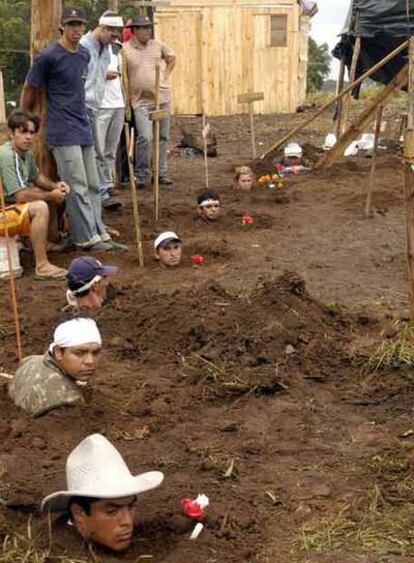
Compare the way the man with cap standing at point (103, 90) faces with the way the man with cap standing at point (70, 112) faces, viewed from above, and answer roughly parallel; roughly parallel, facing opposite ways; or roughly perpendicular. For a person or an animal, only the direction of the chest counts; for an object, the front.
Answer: roughly parallel

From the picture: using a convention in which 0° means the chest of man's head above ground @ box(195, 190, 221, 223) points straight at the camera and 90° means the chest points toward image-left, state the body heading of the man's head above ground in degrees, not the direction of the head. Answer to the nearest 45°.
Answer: approximately 315°

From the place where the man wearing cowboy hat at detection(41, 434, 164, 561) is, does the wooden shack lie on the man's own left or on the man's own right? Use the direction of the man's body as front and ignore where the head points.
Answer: on the man's own left

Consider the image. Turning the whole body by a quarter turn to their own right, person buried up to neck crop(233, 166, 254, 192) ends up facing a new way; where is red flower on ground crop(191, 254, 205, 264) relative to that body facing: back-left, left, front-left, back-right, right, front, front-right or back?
front-left

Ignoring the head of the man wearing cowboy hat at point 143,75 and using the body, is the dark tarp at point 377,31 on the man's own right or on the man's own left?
on the man's own left

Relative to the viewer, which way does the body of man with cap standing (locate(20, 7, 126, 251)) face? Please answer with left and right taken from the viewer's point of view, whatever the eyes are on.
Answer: facing the viewer and to the right of the viewer

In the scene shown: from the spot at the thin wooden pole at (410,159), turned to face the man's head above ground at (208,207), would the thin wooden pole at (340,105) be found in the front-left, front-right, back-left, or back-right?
front-right

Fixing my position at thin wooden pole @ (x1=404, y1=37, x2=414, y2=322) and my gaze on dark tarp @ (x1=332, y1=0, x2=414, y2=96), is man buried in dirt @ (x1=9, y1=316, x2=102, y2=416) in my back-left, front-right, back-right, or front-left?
back-left

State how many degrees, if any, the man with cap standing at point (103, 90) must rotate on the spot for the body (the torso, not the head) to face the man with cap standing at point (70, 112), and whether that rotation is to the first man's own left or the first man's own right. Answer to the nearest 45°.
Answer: approximately 45° to the first man's own right

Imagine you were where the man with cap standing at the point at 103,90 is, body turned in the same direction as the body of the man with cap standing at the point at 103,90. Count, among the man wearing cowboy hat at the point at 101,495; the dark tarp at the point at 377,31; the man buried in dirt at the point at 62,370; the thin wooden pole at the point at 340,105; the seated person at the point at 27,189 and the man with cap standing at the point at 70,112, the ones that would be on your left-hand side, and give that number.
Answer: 2

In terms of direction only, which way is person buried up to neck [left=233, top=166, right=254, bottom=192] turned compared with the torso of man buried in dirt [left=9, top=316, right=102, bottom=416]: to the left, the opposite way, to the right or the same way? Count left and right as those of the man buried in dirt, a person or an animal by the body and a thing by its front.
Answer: the same way

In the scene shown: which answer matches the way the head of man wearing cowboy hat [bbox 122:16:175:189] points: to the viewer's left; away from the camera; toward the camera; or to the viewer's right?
toward the camera

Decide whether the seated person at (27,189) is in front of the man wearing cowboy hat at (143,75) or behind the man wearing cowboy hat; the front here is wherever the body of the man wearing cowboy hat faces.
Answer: in front

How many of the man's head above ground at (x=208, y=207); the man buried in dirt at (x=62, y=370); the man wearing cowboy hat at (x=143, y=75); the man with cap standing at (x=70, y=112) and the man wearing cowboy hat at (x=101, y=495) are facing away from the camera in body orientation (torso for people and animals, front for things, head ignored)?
0

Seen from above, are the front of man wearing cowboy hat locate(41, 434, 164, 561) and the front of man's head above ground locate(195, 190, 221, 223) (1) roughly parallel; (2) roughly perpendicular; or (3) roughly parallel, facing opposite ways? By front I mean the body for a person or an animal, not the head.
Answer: roughly parallel

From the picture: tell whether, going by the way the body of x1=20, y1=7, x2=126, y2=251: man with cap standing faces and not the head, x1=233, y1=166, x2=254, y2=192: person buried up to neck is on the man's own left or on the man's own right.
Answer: on the man's own left

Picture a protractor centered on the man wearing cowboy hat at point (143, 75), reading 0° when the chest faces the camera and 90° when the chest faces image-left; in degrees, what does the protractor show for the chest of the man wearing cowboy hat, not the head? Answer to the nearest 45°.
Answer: approximately 0°

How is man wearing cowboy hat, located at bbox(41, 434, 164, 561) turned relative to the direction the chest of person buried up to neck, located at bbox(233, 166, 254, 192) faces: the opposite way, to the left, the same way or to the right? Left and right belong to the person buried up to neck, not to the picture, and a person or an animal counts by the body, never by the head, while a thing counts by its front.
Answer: the same way

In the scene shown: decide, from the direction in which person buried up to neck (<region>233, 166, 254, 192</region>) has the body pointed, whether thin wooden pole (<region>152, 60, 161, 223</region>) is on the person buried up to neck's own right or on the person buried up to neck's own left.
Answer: on the person buried up to neck's own right

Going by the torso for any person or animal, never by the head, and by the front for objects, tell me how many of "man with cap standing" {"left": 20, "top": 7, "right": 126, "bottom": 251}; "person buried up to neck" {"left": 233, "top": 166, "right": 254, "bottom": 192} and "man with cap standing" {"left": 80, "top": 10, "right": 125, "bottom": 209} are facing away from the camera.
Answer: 0
